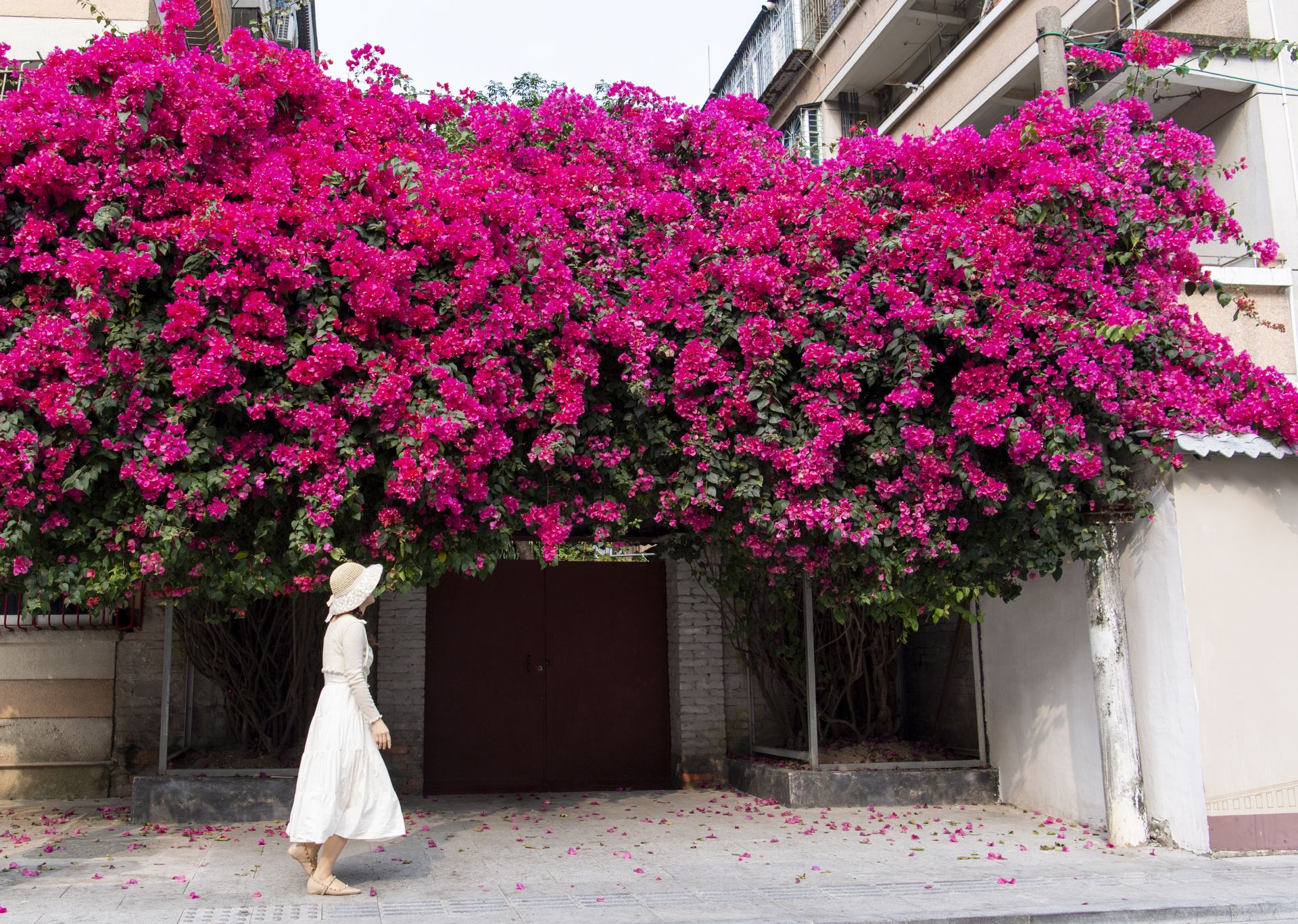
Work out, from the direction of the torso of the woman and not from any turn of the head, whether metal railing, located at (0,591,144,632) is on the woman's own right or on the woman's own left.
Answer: on the woman's own left

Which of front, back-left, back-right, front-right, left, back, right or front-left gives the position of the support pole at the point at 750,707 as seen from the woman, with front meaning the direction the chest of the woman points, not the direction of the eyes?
front-left

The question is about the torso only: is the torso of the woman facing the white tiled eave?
yes

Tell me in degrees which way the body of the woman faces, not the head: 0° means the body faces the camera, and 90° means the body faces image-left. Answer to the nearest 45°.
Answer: approximately 270°

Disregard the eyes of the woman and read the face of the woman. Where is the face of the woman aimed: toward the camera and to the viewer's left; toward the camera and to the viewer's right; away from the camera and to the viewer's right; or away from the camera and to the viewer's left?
away from the camera and to the viewer's right

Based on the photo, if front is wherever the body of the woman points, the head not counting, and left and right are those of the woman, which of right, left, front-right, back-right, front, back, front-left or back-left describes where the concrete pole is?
front

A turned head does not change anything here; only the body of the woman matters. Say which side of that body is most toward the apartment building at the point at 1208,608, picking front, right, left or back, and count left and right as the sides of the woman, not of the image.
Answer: front

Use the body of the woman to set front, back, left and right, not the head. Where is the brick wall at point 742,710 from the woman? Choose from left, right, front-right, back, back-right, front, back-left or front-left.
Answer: front-left

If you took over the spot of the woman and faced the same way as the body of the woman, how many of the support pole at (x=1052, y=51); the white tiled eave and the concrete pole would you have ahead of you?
3

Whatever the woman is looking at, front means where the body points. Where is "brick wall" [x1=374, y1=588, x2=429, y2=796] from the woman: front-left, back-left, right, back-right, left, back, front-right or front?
left

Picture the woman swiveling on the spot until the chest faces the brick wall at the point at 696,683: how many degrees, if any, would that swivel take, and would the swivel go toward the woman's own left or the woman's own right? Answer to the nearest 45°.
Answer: approximately 45° to the woman's own left
